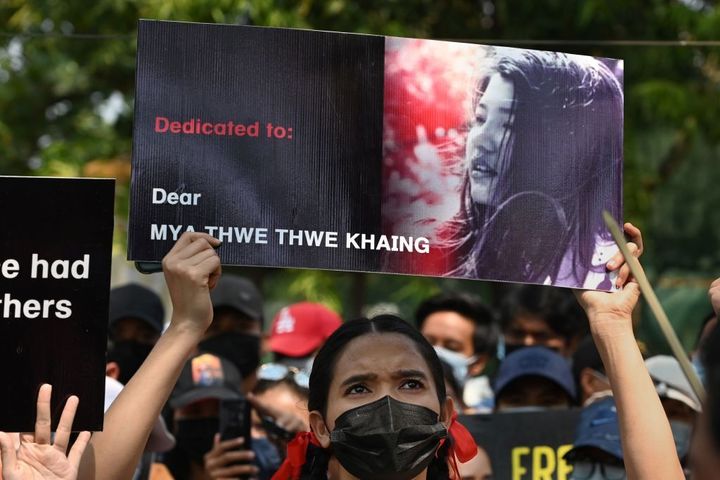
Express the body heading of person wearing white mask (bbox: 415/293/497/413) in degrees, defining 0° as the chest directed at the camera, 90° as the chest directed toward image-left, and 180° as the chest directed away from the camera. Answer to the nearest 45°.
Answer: approximately 45°

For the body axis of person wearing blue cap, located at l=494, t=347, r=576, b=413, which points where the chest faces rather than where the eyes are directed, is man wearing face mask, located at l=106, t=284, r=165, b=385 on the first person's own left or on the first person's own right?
on the first person's own right

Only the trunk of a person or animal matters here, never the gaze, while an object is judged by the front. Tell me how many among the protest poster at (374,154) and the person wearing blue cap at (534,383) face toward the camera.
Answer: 2

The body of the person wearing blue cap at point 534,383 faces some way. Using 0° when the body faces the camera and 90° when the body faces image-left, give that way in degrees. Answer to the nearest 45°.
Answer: approximately 0°

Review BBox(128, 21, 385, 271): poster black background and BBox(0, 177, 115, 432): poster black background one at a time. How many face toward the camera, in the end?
2

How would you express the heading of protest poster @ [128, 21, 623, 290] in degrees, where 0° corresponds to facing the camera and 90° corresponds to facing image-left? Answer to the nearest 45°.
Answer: approximately 0°

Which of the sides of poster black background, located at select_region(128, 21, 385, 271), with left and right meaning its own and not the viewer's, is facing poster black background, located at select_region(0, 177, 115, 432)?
right

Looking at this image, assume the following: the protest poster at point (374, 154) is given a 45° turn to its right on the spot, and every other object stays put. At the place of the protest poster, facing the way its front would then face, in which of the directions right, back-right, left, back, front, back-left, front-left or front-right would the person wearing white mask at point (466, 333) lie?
back-right

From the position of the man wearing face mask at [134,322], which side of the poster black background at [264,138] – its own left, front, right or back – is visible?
back
